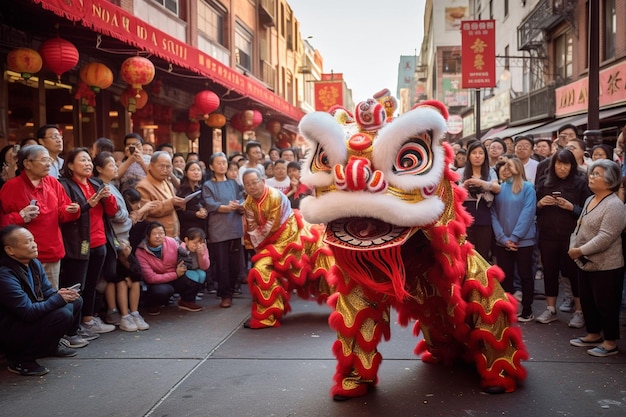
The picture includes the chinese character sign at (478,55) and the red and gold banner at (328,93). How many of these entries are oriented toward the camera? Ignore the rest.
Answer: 2

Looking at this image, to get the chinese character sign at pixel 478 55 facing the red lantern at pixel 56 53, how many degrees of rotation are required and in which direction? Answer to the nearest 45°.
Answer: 0° — it already faces it

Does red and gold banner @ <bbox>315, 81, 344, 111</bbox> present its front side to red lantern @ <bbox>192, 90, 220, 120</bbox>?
yes

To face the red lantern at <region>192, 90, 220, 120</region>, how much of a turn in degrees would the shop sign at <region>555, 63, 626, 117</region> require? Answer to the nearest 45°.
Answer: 0° — it already faces it

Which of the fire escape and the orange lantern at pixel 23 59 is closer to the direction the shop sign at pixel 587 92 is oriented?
the orange lantern

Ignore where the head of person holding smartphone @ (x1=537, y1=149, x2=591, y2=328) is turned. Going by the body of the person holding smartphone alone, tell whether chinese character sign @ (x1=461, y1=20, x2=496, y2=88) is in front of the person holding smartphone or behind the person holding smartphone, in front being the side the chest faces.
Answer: behind

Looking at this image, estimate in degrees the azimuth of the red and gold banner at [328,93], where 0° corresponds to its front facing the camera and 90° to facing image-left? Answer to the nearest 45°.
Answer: approximately 0°
